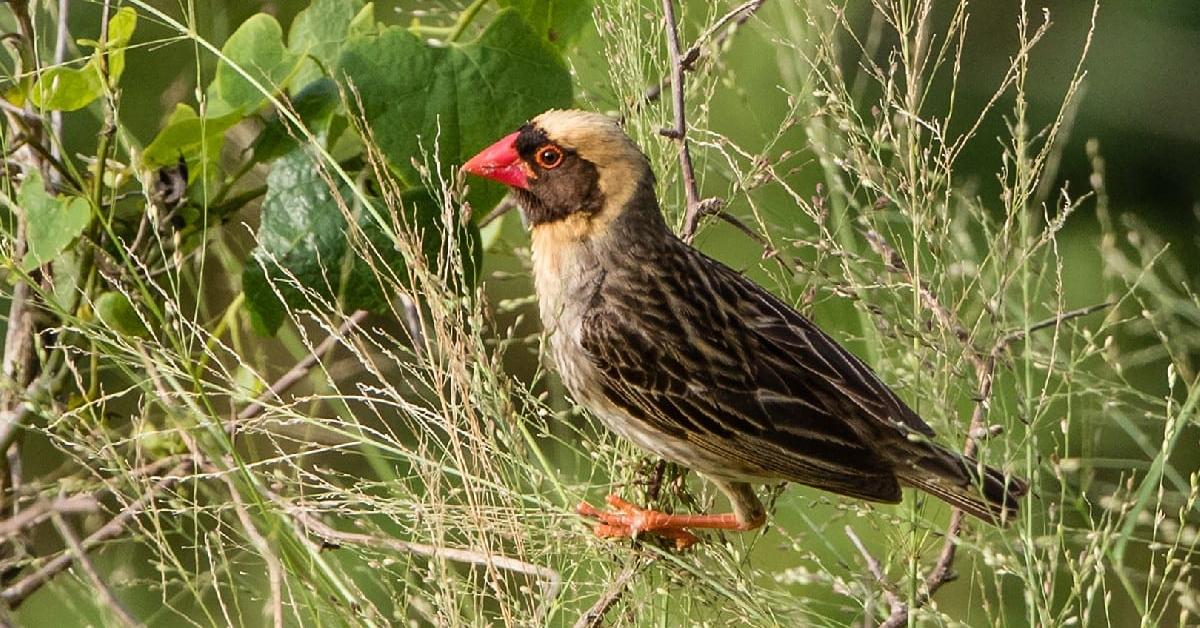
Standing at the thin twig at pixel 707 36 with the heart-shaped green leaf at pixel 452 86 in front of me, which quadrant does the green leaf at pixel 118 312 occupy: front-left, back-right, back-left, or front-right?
front-left

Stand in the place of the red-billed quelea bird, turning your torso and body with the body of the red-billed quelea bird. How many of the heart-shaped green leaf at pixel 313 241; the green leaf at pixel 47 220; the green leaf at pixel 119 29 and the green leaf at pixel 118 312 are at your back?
0

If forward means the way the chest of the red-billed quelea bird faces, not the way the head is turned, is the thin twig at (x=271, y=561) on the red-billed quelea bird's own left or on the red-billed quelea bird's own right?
on the red-billed quelea bird's own left

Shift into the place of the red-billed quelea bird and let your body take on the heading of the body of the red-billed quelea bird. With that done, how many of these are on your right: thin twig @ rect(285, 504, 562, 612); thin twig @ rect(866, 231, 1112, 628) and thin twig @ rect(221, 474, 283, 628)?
0

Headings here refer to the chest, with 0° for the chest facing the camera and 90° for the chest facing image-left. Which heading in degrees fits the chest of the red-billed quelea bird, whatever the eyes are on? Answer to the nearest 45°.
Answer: approximately 90°

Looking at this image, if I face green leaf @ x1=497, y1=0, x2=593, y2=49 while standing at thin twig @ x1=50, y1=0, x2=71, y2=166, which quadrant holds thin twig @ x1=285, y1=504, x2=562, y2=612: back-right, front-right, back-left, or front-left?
front-right

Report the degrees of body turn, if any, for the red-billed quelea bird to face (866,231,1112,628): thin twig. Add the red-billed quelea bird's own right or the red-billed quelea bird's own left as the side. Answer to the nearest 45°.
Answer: approximately 135° to the red-billed quelea bird's own left

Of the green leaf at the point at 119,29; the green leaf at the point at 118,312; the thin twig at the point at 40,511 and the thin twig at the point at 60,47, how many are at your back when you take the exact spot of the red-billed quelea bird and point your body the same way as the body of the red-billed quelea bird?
0

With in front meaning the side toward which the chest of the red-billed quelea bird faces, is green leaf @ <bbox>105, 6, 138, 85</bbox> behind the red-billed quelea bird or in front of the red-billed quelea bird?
in front

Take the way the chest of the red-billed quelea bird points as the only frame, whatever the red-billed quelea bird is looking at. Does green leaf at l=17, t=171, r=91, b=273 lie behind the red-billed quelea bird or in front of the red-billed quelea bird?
in front

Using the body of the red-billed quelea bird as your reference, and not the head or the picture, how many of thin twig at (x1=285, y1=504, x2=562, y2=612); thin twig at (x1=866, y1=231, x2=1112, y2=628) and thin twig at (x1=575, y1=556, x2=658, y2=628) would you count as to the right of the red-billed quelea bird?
0

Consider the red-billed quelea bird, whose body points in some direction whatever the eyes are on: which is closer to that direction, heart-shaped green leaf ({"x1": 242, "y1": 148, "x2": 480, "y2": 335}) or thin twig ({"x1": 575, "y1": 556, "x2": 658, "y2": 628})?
the heart-shaped green leaf

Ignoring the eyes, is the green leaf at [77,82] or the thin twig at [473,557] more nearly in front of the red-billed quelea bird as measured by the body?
the green leaf

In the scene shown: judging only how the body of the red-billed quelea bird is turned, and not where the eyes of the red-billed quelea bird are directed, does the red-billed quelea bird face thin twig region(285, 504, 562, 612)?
yes

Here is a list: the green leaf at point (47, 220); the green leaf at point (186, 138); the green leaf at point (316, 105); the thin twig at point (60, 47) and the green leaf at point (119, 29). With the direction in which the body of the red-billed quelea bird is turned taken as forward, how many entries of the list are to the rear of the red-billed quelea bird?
0
